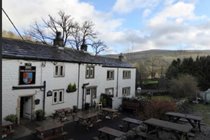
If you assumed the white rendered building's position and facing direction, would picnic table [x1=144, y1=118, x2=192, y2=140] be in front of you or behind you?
in front

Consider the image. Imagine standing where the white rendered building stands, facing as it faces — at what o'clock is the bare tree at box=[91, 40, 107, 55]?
The bare tree is roughly at 8 o'clock from the white rendered building.

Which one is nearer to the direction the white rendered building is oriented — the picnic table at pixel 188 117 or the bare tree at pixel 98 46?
the picnic table

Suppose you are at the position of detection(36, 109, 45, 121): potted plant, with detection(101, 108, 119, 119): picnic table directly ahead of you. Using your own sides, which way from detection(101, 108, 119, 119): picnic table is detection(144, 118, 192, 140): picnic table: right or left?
right

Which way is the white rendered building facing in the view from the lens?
facing the viewer and to the right of the viewer

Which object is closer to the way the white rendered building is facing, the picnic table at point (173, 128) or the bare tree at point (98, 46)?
the picnic table

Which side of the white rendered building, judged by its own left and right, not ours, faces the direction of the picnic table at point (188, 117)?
front

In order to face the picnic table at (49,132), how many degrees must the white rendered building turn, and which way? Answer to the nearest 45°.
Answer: approximately 45° to its right
